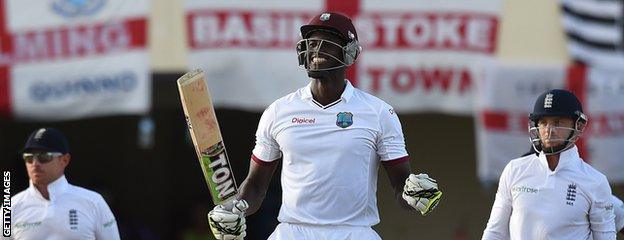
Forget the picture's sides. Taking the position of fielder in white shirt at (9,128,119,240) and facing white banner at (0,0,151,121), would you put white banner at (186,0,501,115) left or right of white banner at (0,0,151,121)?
right

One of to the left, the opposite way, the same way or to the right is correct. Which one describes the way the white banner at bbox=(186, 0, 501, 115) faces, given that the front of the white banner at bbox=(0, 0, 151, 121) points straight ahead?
the same way

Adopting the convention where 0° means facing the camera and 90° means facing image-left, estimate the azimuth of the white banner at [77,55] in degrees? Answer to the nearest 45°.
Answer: approximately 0°

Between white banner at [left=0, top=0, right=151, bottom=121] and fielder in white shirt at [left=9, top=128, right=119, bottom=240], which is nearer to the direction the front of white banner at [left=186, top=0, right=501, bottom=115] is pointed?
the fielder in white shirt

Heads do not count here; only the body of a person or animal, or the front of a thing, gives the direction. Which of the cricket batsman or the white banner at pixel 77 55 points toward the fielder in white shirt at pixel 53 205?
the white banner

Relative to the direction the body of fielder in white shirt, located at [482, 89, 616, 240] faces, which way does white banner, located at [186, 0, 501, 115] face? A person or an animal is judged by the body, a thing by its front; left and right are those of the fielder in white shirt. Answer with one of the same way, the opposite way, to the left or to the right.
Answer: the same way

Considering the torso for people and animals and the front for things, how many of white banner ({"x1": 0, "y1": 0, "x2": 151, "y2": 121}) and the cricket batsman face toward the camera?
2

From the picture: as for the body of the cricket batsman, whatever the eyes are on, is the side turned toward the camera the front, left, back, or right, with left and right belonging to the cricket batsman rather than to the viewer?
front

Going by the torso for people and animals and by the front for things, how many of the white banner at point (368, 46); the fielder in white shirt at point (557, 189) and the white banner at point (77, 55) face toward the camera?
3

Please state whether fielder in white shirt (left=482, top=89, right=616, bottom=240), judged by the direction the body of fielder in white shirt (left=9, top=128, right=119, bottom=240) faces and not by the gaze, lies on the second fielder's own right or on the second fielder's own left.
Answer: on the second fielder's own left

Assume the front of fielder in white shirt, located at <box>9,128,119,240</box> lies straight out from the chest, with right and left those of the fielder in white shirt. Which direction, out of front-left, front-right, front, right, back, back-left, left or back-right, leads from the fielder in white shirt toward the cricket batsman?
left

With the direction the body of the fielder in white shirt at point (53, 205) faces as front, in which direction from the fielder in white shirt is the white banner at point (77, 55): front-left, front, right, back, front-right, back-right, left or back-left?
back-right

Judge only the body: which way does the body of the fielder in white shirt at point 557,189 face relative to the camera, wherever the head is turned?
toward the camera

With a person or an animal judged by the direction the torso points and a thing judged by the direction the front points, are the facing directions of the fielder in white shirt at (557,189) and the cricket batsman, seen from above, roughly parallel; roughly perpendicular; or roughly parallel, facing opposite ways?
roughly parallel

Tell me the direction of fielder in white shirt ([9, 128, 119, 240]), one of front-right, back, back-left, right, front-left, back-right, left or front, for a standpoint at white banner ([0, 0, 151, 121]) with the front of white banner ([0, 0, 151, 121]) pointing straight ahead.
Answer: front

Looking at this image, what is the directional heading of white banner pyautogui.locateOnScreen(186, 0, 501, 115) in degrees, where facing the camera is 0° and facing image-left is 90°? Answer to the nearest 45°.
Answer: approximately 0°

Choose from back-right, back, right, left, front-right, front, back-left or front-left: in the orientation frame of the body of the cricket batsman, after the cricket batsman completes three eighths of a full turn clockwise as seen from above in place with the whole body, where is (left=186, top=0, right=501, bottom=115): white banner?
front-right

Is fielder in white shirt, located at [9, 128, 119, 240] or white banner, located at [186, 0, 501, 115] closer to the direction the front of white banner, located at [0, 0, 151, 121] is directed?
the fielder in white shirt
